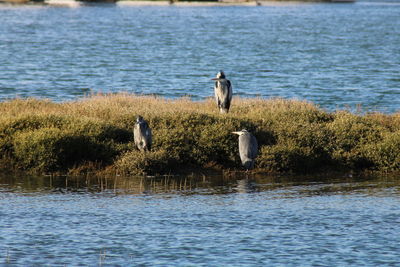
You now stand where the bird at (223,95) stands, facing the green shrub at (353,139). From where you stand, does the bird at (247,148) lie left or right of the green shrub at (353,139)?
right

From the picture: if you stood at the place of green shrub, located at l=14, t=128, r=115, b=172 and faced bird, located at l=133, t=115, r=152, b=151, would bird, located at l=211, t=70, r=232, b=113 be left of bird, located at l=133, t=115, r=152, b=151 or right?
left

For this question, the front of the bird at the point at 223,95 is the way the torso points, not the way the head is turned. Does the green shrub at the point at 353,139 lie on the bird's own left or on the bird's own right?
on the bird's own left

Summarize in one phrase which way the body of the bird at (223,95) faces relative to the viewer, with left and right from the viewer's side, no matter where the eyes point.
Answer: facing the viewer and to the left of the viewer
